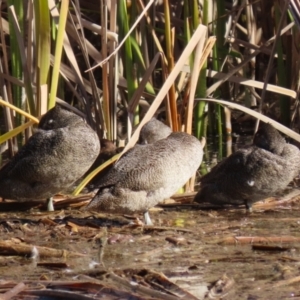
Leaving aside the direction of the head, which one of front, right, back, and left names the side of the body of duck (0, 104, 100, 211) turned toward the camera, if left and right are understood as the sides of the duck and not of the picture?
right

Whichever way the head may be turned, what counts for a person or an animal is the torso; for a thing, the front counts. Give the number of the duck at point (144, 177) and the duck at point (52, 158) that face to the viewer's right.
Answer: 2

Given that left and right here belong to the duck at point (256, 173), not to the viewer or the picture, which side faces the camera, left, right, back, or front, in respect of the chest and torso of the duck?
right

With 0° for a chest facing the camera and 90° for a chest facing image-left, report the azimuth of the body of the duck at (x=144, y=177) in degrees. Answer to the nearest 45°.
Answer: approximately 270°

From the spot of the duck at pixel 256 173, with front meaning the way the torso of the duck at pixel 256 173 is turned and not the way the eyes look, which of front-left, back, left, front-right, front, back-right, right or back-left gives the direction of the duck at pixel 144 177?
back-right

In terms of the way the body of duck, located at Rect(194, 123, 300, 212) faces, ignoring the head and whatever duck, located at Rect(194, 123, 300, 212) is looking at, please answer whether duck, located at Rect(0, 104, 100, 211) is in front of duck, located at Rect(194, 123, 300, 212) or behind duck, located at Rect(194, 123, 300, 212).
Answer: behind

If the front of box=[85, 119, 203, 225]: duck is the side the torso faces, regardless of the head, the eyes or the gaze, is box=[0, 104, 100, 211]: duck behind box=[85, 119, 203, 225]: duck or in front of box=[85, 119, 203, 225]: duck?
behind

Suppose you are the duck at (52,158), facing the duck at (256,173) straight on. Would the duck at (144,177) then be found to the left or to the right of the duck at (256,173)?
right

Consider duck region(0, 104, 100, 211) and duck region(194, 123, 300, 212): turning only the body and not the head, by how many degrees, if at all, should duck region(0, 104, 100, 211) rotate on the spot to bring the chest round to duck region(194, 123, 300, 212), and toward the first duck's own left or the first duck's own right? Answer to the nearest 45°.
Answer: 0° — it already faces it
